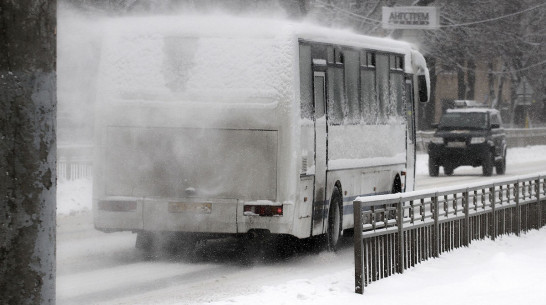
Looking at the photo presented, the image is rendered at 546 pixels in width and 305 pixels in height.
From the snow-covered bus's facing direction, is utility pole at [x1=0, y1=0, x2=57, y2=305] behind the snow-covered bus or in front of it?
behind

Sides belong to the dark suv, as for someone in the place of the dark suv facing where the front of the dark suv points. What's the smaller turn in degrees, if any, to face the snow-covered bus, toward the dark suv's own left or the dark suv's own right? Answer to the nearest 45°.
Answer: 0° — it already faces it

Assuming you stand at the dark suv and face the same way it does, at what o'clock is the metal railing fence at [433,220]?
The metal railing fence is roughly at 12 o'clock from the dark suv.

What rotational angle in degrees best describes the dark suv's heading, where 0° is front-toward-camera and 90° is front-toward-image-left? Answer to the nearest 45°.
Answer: approximately 0°

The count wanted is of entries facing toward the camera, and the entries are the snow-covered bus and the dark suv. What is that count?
1

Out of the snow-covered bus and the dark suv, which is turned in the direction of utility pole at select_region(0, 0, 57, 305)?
the dark suv

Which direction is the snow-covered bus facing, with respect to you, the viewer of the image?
facing away from the viewer and to the right of the viewer

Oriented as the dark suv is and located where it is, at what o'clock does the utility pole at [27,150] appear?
The utility pole is roughly at 12 o'clock from the dark suv.

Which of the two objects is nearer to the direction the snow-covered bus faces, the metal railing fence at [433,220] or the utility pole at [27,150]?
the metal railing fence
